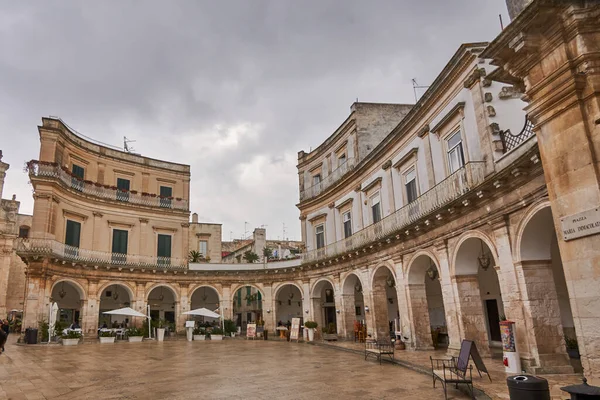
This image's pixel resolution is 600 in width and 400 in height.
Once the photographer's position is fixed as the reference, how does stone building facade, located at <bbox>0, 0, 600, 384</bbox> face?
facing the viewer and to the left of the viewer

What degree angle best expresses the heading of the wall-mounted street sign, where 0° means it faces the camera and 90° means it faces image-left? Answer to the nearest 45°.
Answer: approximately 45°

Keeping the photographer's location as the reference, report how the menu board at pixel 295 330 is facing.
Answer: facing the viewer

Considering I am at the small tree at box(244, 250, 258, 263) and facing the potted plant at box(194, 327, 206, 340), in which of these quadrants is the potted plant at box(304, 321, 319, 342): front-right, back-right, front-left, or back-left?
front-left

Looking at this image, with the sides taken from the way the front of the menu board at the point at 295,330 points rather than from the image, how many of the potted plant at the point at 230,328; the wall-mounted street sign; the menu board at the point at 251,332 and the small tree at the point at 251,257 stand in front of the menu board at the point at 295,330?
1

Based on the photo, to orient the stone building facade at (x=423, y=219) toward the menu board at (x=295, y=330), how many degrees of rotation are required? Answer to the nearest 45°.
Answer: approximately 90° to its right

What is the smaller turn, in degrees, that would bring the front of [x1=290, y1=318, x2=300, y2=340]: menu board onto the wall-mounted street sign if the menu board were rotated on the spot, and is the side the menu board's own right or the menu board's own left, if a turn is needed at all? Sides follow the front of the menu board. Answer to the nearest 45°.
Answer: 0° — it already faces it

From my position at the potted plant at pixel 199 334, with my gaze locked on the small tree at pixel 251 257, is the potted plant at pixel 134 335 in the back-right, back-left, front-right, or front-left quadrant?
back-left

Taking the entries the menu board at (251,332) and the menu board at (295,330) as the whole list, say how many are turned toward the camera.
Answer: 2

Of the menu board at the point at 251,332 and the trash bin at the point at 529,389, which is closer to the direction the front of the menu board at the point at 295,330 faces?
the trash bin

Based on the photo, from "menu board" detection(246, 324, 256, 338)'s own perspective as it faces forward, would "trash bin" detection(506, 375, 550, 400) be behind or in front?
in front

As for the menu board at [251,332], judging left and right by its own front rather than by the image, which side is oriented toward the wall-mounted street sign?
front

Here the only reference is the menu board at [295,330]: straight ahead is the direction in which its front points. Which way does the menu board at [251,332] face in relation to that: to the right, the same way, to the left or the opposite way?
the same way

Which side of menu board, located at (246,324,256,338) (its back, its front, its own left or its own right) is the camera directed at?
front

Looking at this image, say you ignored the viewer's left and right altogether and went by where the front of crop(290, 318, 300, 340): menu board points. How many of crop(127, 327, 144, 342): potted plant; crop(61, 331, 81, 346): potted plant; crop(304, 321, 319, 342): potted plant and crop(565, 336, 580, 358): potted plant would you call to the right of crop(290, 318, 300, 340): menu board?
2

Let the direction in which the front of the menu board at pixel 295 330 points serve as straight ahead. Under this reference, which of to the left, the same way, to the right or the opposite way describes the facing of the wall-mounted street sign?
to the right

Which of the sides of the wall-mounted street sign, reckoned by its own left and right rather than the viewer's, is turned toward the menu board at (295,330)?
right

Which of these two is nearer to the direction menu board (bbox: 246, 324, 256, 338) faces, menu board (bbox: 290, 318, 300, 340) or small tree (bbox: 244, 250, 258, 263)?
the menu board

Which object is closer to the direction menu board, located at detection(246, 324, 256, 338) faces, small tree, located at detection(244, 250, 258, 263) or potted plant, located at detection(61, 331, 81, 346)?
the potted plant
